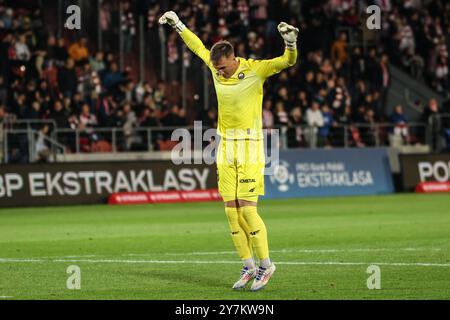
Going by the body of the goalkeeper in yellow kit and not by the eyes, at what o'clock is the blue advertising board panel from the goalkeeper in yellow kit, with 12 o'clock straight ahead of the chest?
The blue advertising board panel is roughly at 5 o'clock from the goalkeeper in yellow kit.

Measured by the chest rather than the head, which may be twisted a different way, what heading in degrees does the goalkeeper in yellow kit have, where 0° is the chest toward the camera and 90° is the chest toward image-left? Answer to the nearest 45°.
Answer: approximately 45°

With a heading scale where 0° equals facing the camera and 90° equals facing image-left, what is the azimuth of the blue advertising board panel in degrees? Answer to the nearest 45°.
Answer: approximately 0°

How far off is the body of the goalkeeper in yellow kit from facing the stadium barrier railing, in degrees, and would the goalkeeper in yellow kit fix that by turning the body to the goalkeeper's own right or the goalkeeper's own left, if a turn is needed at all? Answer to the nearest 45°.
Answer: approximately 135° to the goalkeeper's own right

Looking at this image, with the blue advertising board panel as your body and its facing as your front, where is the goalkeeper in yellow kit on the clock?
The goalkeeper in yellow kit is roughly at 12 o'clock from the blue advertising board panel.
